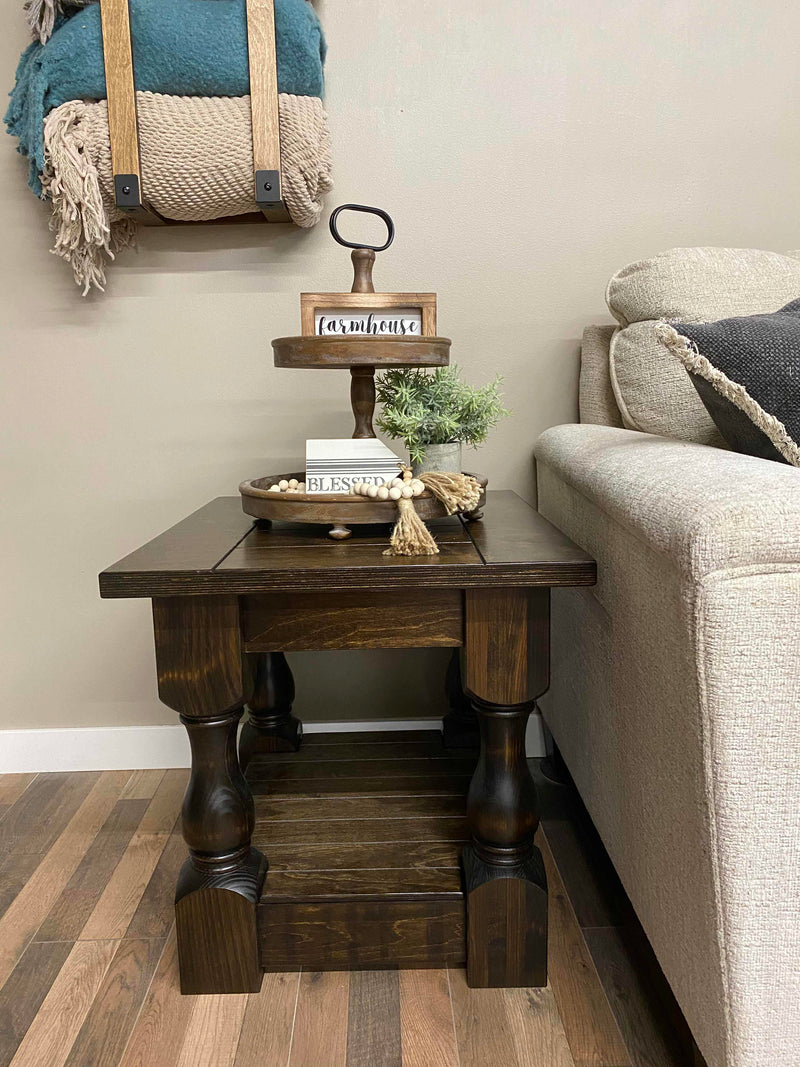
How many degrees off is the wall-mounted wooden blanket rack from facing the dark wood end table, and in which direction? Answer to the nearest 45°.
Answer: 0° — it already faces it

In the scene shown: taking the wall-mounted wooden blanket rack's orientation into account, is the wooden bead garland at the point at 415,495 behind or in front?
in front

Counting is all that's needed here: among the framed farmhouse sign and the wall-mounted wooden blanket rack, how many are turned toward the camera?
2

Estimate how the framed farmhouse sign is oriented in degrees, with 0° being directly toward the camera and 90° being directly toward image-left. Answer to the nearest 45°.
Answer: approximately 0°

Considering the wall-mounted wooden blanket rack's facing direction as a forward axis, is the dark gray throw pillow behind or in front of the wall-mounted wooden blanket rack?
in front

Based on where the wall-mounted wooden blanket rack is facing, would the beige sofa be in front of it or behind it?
in front
